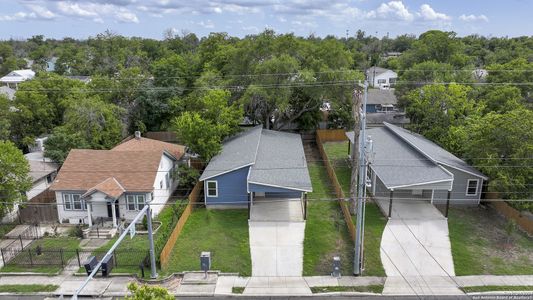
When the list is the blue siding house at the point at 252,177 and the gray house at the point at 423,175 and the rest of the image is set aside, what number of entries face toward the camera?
2

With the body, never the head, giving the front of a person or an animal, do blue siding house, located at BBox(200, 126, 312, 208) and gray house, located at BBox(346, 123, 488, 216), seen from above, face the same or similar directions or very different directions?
same or similar directions

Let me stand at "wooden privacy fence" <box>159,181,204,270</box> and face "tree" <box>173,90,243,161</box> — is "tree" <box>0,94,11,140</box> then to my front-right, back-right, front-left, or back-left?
front-left

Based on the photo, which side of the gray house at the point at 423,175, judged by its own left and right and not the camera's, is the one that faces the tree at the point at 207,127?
right

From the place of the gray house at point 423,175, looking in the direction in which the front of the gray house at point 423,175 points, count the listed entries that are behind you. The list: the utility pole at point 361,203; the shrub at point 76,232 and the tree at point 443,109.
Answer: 1

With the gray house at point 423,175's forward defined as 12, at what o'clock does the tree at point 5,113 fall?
The tree is roughly at 3 o'clock from the gray house.

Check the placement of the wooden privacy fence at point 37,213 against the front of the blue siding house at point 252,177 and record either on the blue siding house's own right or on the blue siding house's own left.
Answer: on the blue siding house's own right

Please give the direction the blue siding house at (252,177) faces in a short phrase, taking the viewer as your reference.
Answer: facing the viewer

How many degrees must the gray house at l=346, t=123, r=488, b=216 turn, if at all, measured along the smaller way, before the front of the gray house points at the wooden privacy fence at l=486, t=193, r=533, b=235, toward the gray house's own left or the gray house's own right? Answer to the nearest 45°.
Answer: approximately 90° to the gray house's own left

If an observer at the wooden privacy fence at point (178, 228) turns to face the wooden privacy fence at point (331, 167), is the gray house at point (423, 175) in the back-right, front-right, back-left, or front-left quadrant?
front-right

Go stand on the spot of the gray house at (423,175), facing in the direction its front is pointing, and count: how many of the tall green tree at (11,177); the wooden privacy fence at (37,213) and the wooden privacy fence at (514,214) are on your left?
1

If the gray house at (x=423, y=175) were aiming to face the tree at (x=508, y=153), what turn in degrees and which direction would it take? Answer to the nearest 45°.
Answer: approximately 90° to its left

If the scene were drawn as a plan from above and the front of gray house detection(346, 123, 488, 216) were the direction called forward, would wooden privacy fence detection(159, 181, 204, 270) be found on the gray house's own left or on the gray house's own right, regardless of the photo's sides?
on the gray house's own right
